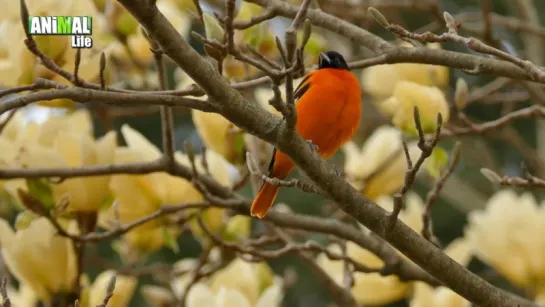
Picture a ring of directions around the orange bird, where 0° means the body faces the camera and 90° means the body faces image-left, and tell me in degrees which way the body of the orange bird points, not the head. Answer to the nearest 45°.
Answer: approximately 315°

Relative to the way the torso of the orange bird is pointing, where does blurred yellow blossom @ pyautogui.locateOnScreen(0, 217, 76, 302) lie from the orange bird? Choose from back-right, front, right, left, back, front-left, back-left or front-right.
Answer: right
